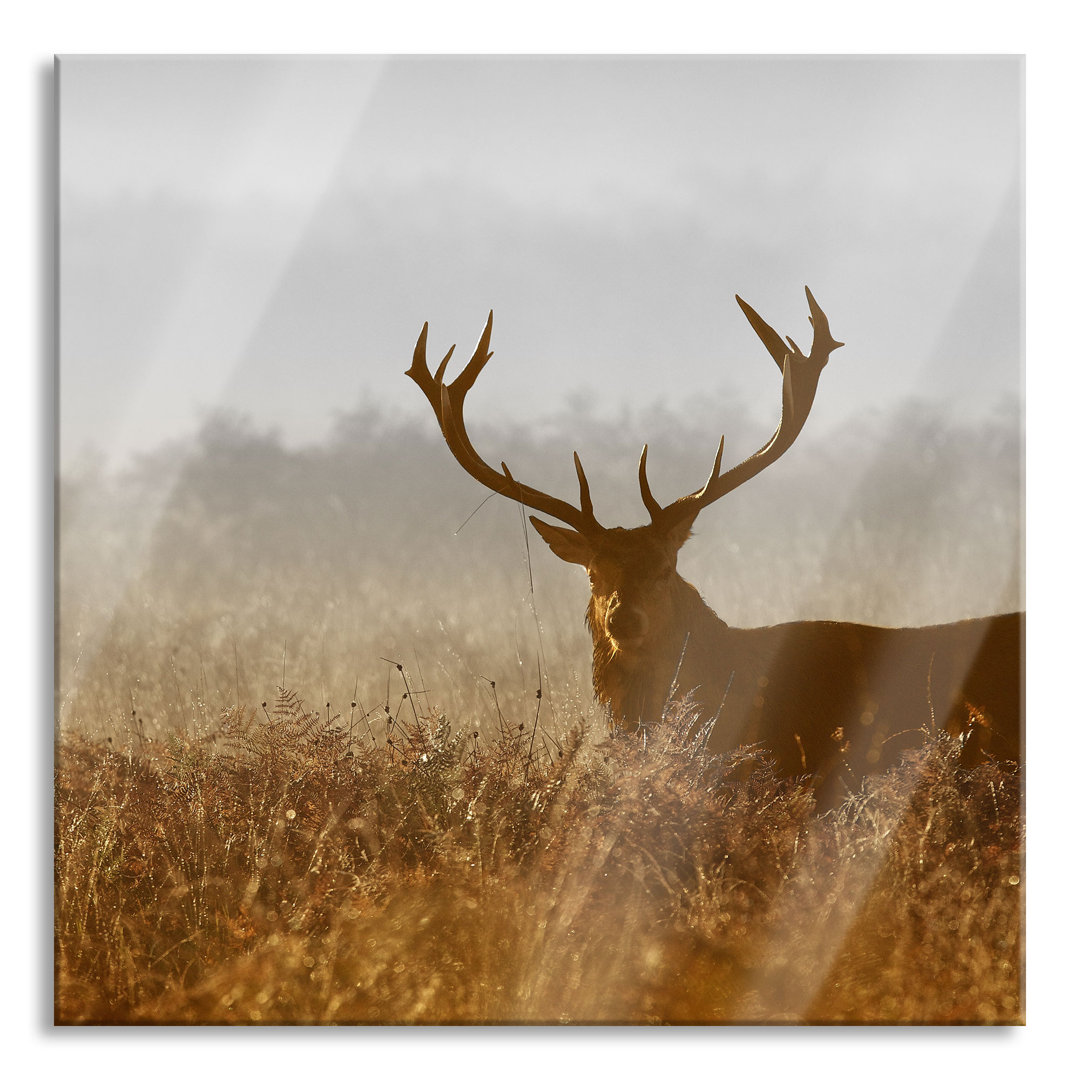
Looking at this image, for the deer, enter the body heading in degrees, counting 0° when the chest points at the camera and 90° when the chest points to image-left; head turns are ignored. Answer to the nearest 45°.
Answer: approximately 90°
